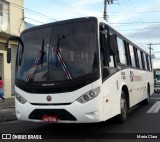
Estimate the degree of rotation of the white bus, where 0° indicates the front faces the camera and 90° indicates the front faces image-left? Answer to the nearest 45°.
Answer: approximately 45°
